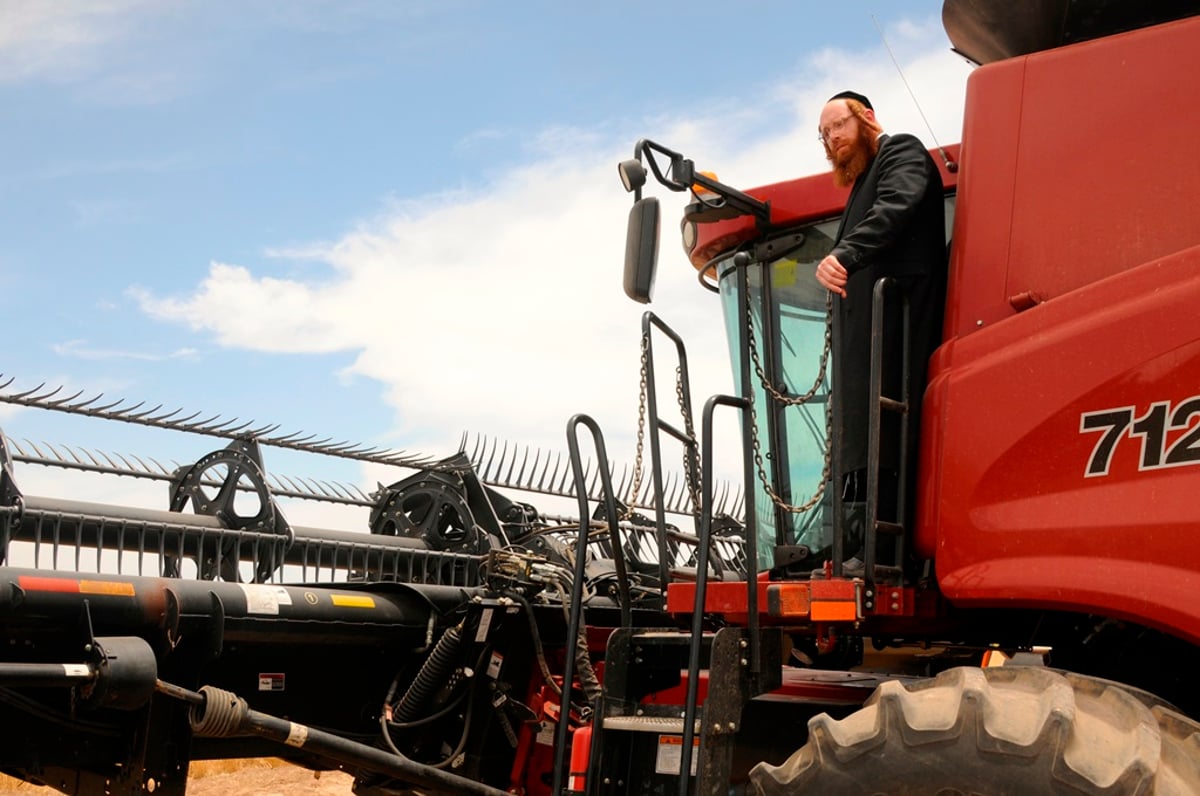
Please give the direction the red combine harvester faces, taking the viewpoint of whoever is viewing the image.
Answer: facing away from the viewer and to the left of the viewer

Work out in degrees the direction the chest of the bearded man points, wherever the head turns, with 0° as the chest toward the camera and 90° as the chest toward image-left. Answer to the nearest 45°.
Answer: approximately 90°

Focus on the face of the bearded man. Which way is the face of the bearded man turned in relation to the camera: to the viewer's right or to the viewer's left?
to the viewer's left
